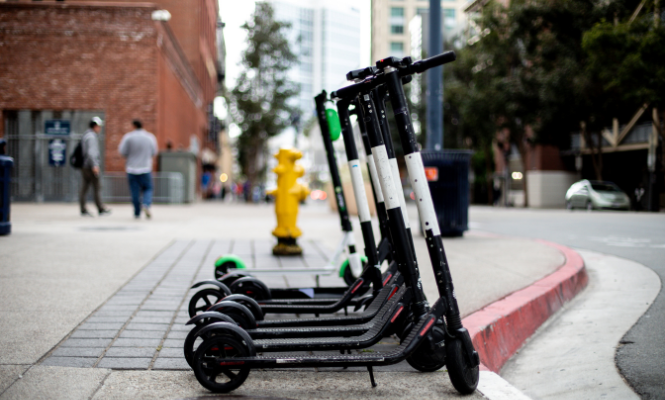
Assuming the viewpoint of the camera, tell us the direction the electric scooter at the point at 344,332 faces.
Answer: facing to the right of the viewer

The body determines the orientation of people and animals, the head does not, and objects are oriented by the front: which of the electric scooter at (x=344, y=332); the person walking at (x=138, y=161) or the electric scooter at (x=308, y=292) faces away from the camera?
the person walking

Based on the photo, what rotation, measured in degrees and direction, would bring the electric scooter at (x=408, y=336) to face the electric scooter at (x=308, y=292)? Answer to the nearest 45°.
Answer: approximately 90° to its left

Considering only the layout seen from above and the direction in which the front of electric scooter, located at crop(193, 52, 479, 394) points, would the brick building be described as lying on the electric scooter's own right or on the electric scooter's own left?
on the electric scooter's own left

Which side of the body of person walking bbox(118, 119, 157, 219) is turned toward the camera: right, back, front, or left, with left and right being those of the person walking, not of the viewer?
back

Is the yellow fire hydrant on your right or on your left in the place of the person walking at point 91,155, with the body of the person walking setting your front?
on your right

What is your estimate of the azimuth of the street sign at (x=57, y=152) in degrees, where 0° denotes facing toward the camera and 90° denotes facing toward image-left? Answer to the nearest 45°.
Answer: approximately 0°

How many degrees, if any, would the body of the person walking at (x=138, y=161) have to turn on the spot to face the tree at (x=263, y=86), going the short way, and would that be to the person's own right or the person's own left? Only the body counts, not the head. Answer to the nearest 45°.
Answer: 0° — they already face it

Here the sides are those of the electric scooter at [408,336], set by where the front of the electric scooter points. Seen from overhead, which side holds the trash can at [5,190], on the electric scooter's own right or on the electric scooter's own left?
on the electric scooter's own left

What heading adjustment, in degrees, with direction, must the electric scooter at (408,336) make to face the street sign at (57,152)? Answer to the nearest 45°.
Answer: approximately 135° to its left

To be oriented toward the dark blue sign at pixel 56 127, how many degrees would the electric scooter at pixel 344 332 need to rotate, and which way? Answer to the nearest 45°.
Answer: approximately 135° to its left

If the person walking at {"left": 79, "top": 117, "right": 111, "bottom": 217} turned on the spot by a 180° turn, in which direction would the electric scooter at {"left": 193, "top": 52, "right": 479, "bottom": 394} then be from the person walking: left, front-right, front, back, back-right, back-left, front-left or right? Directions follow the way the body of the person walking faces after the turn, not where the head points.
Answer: left

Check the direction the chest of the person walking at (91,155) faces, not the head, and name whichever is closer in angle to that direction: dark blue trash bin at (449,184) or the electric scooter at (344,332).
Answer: the dark blue trash bin

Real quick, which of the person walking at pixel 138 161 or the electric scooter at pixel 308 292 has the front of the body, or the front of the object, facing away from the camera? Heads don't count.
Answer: the person walking
